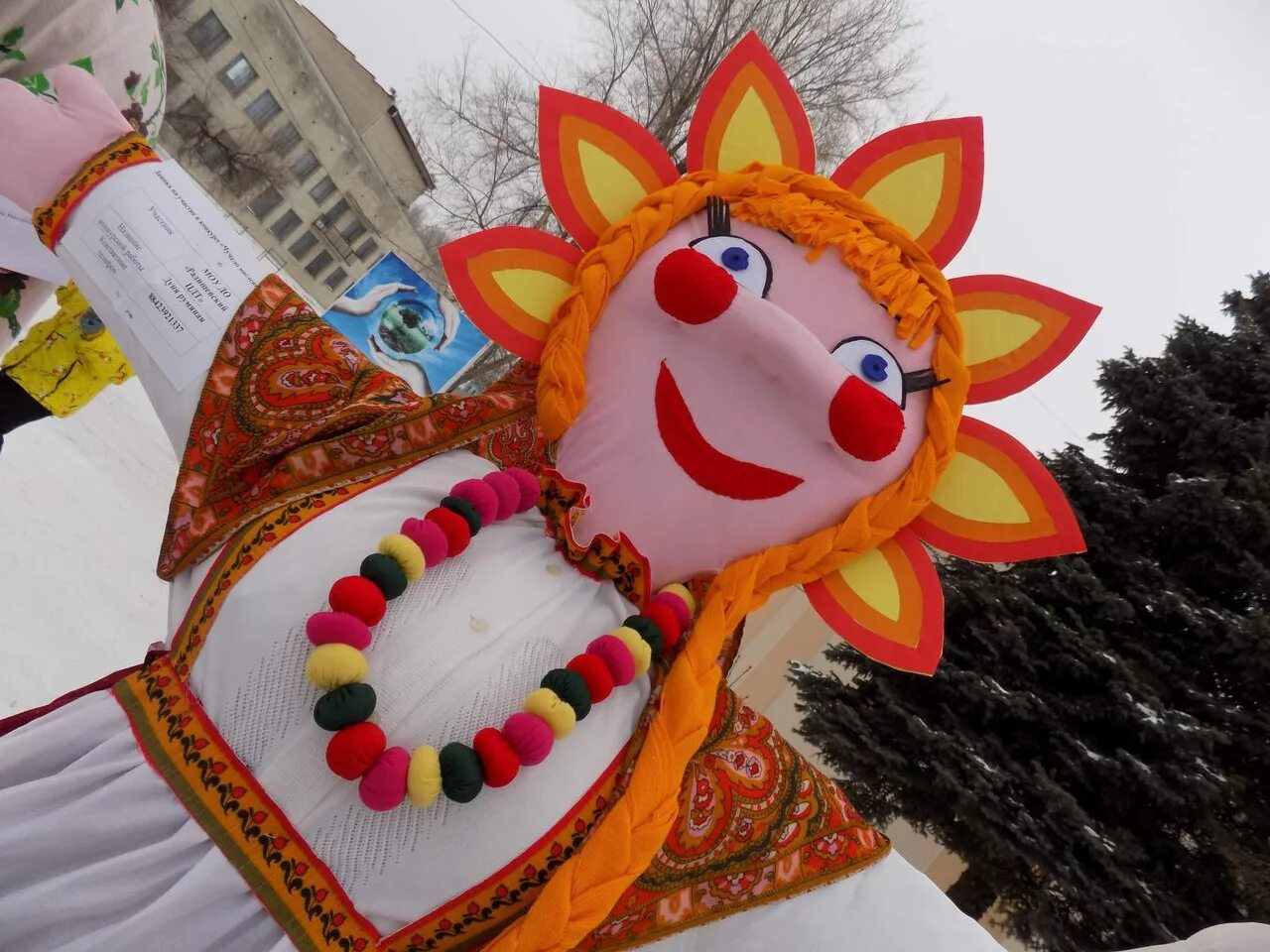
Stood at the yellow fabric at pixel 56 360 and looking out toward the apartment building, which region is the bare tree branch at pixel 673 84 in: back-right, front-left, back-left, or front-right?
front-right

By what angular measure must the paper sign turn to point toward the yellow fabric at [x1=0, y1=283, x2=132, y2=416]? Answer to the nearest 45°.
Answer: approximately 180°

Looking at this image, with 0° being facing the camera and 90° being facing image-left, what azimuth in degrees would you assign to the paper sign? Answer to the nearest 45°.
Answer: approximately 0°

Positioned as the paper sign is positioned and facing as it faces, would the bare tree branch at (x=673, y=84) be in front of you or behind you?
behind

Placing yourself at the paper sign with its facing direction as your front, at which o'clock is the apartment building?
The apartment building is roughly at 6 o'clock from the paper sign.

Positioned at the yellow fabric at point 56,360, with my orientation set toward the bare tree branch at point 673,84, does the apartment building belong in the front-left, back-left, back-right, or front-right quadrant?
front-left
